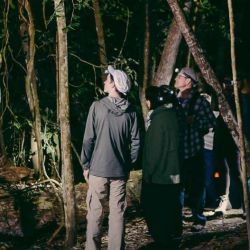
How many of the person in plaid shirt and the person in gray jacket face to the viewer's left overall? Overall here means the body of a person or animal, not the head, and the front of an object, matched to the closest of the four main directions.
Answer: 1

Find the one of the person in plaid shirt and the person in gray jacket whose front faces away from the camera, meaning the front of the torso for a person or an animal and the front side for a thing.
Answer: the person in gray jacket

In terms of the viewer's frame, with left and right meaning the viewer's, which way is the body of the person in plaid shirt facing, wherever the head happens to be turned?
facing to the left of the viewer

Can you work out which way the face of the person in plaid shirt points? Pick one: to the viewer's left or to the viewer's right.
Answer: to the viewer's left

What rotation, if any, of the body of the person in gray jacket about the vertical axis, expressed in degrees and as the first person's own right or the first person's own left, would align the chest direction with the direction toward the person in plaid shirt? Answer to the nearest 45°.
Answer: approximately 45° to the first person's own right

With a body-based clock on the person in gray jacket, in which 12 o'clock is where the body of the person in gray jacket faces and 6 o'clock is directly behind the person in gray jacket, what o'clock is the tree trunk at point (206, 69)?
The tree trunk is roughly at 2 o'clock from the person in gray jacket.

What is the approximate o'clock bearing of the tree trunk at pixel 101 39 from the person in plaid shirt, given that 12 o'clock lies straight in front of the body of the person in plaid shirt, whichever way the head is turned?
The tree trunk is roughly at 2 o'clock from the person in plaid shirt.

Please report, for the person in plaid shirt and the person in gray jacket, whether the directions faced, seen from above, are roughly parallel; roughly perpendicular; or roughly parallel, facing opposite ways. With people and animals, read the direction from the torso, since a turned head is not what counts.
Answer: roughly perpendicular

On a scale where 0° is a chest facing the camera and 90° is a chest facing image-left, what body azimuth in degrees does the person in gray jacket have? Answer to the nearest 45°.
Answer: approximately 180°

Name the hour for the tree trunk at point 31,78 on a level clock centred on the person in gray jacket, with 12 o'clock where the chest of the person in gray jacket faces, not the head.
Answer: The tree trunk is roughly at 11 o'clock from the person in gray jacket.
